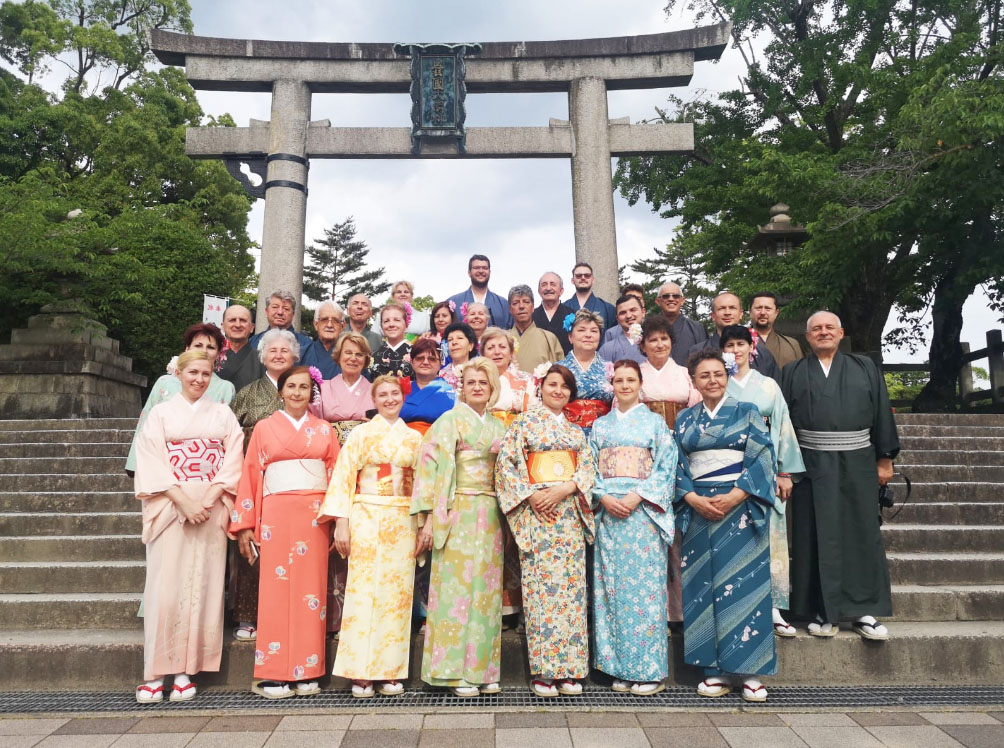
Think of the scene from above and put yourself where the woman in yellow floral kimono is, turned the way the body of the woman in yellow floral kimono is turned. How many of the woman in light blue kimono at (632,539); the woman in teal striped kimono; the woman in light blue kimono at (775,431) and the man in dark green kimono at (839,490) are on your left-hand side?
4

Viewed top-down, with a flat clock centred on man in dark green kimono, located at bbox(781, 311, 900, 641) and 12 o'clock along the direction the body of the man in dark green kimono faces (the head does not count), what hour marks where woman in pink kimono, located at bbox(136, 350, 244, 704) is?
The woman in pink kimono is roughly at 2 o'clock from the man in dark green kimono.

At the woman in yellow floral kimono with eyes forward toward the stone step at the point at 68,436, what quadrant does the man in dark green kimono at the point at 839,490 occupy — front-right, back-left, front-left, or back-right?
back-right

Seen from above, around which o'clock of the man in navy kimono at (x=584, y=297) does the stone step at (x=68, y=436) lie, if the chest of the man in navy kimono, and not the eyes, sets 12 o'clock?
The stone step is roughly at 3 o'clock from the man in navy kimono.

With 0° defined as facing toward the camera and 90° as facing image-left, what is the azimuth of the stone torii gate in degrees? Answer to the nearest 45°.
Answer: approximately 0°
